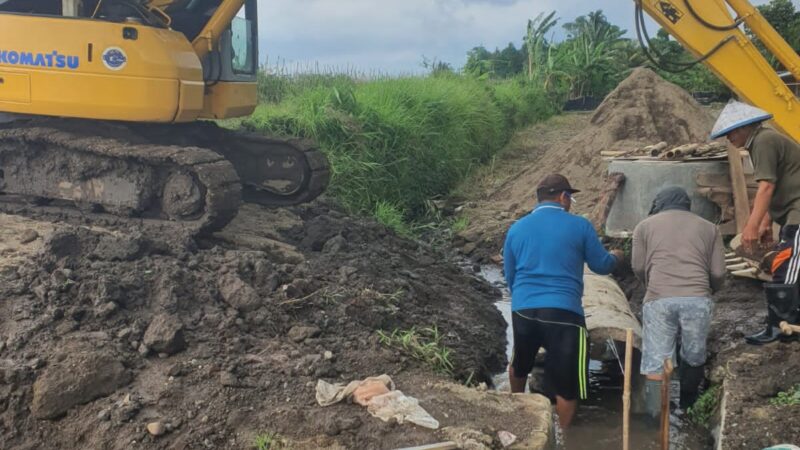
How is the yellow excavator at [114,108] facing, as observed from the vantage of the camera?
facing the viewer and to the right of the viewer

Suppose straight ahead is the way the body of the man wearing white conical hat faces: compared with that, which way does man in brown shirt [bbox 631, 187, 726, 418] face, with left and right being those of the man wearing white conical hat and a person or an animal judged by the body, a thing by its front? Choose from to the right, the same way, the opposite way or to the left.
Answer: to the right

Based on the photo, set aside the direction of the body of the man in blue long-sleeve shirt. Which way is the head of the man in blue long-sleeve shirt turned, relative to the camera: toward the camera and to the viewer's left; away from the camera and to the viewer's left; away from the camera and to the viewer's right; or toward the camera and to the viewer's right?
away from the camera and to the viewer's right

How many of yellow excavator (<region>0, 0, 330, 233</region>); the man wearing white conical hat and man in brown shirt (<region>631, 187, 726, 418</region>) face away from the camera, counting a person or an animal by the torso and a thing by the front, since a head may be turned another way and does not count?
1

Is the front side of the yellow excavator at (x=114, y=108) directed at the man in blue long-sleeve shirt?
yes

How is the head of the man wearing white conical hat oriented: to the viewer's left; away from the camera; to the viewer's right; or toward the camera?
to the viewer's left

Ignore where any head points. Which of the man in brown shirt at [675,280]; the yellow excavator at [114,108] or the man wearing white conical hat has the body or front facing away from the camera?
the man in brown shirt

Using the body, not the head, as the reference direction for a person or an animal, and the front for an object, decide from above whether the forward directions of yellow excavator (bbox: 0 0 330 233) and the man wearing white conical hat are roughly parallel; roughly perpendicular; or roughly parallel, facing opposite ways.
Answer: roughly parallel, facing opposite ways

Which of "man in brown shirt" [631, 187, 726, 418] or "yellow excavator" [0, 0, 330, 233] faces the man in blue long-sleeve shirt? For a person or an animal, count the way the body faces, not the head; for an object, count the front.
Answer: the yellow excavator

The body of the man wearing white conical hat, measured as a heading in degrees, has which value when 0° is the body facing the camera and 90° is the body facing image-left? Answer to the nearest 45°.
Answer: approximately 90°

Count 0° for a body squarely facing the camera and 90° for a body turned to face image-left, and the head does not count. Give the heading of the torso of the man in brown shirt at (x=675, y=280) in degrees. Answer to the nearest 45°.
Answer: approximately 180°

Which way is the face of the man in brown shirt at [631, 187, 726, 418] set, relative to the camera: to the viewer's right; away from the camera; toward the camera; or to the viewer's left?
away from the camera

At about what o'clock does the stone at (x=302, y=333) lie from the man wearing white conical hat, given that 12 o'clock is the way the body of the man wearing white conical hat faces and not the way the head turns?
The stone is roughly at 11 o'clock from the man wearing white conical hat.

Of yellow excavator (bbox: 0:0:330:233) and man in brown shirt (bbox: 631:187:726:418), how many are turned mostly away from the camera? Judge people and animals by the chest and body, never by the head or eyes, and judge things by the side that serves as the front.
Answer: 1

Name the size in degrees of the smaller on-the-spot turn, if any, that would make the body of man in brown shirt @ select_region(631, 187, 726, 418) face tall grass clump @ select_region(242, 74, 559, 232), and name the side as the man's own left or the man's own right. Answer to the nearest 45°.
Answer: approximately 45° to the man's own left

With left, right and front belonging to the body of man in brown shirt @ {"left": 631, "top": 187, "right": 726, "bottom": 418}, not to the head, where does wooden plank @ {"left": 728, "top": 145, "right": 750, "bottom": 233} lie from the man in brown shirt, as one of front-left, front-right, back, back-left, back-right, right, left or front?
front

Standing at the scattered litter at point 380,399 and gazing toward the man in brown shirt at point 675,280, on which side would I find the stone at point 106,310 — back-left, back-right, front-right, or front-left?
back-left
